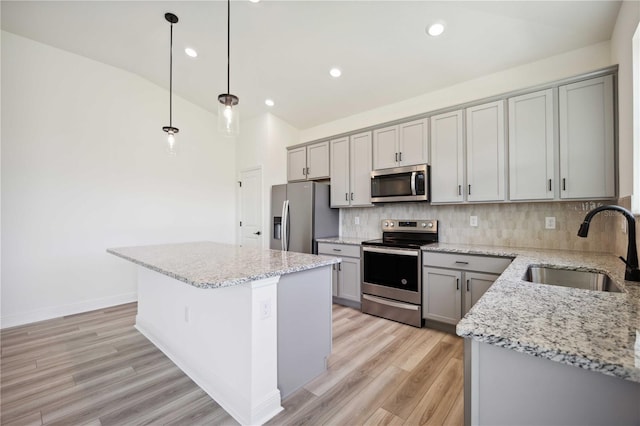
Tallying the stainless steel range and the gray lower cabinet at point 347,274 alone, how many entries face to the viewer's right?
0

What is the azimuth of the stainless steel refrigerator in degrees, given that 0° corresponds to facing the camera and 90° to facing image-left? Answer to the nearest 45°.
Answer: approximately 45°

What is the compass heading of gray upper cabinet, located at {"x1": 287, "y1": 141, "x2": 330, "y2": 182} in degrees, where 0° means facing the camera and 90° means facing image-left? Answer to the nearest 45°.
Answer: approximately 45°

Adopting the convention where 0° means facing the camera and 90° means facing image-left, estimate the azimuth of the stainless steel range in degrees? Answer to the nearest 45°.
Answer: approximately 45°

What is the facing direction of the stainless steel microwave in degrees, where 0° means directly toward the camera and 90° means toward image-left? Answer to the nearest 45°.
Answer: approximately 45°
